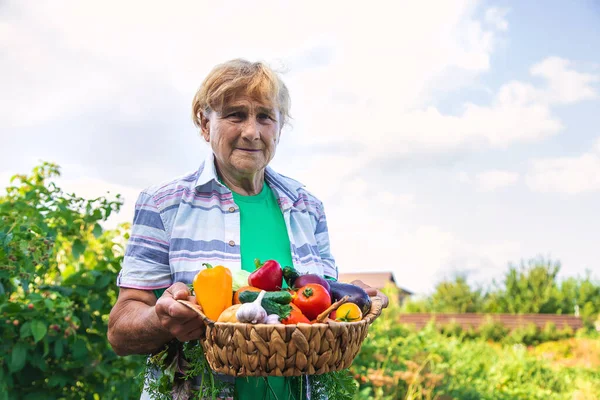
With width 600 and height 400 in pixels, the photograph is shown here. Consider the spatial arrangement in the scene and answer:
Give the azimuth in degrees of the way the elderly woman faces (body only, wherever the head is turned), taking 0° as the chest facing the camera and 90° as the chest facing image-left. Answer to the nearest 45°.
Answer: approximately 315°

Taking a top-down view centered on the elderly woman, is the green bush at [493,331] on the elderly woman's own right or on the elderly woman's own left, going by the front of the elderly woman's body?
on the elderly woman's own left
